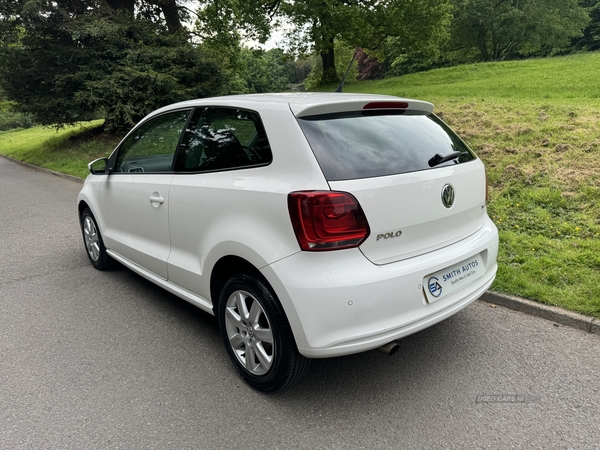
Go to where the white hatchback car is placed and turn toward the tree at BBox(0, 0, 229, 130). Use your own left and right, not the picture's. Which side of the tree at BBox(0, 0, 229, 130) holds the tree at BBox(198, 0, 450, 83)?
right

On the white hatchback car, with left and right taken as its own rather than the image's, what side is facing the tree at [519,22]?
right

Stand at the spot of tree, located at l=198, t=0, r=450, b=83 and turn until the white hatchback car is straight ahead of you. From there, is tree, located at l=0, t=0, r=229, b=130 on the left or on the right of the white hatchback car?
right

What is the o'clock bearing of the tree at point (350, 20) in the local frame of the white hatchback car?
The tree is roughly at 2 o'clock from the white hatchback car.

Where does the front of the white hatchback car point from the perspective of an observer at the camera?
facing away from the viewer and to the left of the viewer
